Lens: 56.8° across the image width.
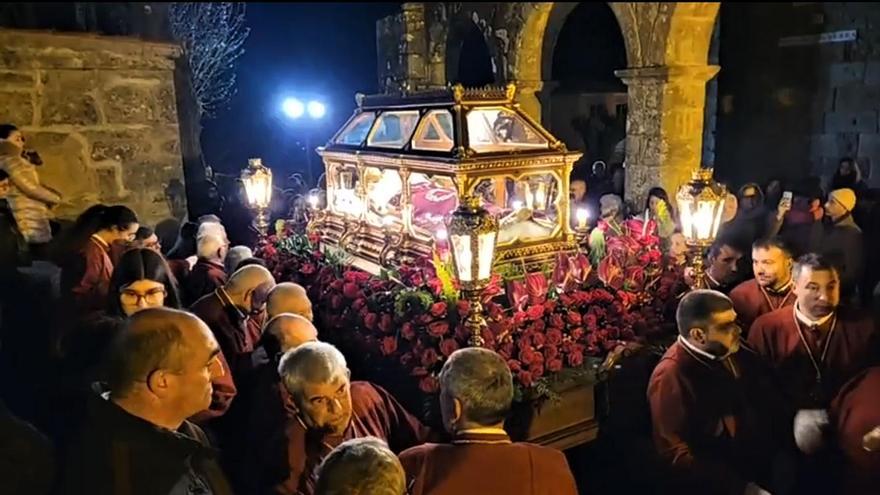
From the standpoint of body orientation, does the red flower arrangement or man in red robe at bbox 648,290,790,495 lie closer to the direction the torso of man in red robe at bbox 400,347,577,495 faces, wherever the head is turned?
the red flower arrangement

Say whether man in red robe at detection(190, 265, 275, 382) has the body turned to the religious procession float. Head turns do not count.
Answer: yes

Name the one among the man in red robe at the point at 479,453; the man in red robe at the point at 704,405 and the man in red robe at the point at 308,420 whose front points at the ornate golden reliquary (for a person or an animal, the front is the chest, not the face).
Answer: the man in red robe at the point at 479,453

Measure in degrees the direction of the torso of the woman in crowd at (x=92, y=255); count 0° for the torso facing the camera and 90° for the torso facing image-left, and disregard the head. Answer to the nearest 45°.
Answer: approximately 270°

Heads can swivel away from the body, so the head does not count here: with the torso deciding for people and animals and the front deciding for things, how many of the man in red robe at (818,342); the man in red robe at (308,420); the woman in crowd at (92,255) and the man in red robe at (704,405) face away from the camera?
0

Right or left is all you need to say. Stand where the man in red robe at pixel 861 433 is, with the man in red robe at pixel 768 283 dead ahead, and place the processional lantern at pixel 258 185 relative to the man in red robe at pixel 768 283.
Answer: left

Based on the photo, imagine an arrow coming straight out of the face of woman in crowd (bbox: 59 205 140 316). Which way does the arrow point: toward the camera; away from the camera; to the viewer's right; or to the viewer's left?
to the viewer's right

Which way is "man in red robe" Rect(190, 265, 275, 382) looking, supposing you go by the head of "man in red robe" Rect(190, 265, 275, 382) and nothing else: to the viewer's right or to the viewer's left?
to the viewer's right

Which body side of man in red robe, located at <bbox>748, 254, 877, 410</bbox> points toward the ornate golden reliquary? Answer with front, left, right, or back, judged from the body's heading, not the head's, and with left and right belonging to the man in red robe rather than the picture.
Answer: right

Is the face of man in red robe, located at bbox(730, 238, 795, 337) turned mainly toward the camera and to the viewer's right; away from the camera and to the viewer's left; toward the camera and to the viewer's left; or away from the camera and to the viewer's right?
toward the camera and to the viewer's left

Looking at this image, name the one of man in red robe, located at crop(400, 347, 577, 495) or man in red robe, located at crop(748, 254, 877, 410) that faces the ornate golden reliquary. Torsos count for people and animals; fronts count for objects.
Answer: man in red robe, located at crop(400, 347, 577, 495)

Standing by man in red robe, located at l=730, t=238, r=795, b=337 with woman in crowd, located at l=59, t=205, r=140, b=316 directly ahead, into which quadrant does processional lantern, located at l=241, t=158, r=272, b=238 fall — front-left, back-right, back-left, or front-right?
front-right

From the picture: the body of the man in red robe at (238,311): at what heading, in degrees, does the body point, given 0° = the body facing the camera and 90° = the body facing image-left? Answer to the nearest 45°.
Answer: approximately 270°

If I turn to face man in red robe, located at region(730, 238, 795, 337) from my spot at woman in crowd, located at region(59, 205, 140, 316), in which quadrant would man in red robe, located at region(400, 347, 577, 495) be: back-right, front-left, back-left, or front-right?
front-right

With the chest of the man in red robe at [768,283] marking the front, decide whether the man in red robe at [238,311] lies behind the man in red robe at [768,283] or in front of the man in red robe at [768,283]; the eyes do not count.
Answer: in front

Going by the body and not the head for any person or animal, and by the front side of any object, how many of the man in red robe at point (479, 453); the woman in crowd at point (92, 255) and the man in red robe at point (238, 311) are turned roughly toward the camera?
0

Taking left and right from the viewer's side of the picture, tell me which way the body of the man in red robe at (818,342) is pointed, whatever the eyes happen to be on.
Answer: facing the viewer
